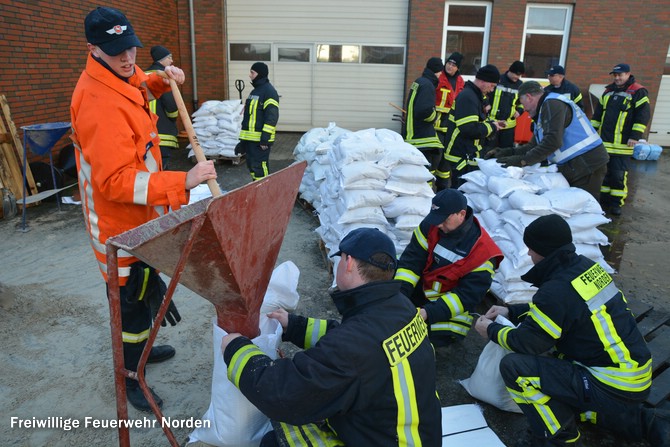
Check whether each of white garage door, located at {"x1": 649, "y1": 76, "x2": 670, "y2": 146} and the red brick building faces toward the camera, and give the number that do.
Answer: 2

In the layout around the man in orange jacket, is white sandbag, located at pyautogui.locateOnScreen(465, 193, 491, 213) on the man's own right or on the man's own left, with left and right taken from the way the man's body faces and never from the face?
on the man's own left

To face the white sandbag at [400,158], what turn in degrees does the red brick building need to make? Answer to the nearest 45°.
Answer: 0° — it already faces it

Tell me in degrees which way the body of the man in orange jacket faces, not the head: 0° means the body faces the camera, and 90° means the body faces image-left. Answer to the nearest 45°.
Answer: approximately 315°

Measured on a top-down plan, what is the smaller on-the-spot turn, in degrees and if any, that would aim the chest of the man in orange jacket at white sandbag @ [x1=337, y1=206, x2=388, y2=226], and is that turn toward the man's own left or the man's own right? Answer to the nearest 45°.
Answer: approximately 90° to the man's own left

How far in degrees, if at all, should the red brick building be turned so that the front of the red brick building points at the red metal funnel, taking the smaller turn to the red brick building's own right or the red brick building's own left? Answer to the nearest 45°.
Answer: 0° — it already faces it

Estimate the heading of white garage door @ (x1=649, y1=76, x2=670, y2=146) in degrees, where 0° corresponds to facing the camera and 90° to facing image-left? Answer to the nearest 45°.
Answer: approximately 0°

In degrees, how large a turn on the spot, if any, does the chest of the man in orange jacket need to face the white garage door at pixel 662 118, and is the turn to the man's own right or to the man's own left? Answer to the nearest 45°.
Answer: approximately 90° to the man's own left

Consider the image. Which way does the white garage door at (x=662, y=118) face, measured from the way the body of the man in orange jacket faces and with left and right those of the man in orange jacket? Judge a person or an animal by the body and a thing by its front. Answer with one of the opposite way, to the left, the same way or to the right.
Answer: to the right

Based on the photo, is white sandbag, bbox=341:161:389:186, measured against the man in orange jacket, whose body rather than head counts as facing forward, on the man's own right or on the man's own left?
on the man's own left
